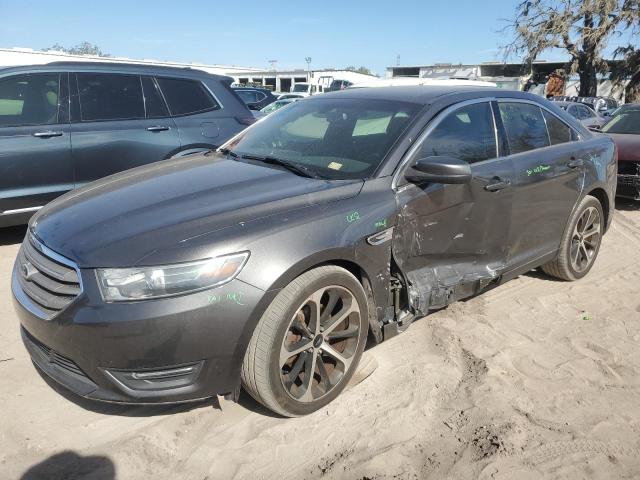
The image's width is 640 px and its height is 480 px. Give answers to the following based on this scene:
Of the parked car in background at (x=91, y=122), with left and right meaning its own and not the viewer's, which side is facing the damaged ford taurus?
left

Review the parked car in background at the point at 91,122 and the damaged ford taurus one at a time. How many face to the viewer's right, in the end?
0

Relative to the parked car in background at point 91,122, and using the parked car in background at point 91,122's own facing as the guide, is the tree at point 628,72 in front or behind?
behind

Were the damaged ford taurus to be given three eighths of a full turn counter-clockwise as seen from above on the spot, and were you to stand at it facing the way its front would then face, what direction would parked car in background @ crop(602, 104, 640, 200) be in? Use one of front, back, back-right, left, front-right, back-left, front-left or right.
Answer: front-left

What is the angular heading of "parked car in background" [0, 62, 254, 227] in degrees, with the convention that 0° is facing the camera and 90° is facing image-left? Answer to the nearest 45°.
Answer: approximately 90°

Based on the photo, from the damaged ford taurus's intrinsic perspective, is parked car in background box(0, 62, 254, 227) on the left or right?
on its right

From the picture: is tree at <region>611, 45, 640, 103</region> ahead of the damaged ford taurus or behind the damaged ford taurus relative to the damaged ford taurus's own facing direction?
behind

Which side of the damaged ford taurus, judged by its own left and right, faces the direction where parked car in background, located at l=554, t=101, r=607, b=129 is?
back

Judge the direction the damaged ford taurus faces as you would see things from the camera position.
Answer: facing the viewer and to the left of the viewer

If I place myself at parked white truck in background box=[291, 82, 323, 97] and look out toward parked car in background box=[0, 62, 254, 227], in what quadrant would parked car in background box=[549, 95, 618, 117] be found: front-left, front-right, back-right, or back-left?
front-left
